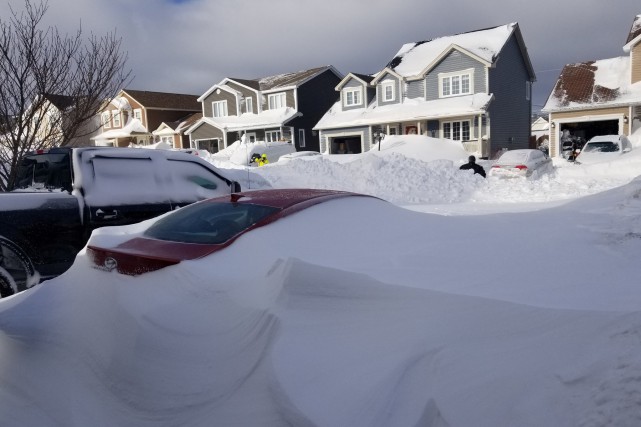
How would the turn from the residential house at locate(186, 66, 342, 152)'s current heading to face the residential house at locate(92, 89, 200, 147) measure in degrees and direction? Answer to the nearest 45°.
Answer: approximately 90° to its right

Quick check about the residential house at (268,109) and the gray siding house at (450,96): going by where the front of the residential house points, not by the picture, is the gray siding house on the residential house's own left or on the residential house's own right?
on the residential house's own left
